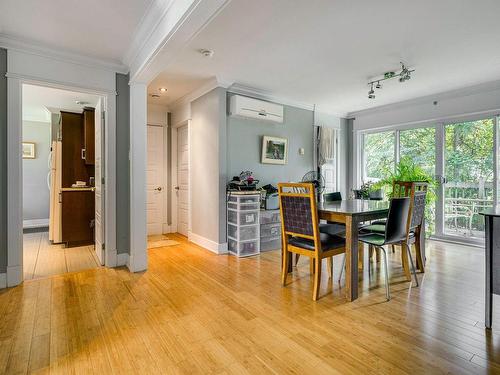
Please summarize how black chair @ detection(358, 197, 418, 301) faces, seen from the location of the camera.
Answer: facing away from the viewer and to the left of the viewer

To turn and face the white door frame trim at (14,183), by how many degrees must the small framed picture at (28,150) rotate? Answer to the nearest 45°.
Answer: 0° — it already faces it

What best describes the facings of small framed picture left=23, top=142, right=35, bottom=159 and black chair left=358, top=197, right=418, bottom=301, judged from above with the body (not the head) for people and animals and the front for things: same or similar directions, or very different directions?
very different directions

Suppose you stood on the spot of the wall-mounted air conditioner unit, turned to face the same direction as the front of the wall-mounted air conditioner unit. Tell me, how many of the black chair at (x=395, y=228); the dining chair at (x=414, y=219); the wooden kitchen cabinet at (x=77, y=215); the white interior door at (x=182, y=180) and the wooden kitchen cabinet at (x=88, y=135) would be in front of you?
2

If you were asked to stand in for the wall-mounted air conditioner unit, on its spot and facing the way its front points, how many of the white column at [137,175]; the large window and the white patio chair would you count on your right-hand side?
1

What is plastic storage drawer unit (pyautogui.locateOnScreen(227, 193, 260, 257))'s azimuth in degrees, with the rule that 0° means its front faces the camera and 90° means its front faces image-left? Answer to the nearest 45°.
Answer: approximately 315°

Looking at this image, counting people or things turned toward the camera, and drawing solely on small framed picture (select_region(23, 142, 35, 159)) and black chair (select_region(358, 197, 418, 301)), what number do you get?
1

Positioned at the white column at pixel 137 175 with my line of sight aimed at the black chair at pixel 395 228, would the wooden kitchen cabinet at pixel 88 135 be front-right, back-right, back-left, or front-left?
back-left

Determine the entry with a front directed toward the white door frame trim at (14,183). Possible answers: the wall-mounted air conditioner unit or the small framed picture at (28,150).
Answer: the small framed picture

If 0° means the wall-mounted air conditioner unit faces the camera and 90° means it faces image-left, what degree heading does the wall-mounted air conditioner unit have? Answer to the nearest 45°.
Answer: approximately 315°

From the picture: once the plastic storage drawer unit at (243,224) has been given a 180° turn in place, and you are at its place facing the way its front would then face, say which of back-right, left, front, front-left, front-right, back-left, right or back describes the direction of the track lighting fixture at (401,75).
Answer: back-right

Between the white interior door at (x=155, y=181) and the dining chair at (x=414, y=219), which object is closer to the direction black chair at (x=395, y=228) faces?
the white interior door
